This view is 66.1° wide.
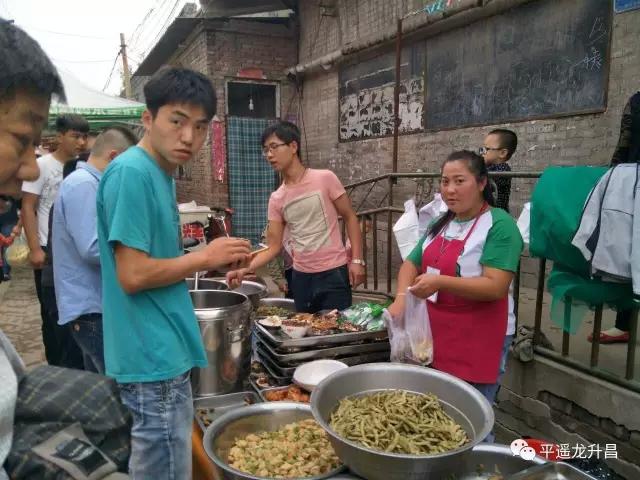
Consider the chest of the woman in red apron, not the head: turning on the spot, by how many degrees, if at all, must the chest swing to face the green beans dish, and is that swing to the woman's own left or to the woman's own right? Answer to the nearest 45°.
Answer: approximately 45° to the woman's own left

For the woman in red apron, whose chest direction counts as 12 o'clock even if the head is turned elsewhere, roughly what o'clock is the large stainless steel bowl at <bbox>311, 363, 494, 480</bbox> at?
The large stainless steel bowl is roughly at 11 o'clock from the woman in red apron.

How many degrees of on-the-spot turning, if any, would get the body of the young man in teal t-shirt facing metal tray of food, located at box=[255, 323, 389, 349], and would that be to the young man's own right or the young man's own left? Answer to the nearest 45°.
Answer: approximately 45° to the young man's own left

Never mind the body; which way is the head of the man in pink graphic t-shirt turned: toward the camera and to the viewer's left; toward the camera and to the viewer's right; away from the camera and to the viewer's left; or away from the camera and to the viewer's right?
toward the camera and to the viewer's left

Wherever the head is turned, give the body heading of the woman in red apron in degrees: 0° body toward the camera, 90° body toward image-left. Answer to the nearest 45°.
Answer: approximately 45°

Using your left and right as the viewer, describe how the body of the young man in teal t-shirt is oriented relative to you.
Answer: facing to the right of the viewer

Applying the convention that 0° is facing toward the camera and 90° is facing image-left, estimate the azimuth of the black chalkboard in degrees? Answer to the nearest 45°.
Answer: approximately 45°

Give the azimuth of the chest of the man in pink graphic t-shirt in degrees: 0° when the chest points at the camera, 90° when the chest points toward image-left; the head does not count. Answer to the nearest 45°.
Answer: approximately 45°

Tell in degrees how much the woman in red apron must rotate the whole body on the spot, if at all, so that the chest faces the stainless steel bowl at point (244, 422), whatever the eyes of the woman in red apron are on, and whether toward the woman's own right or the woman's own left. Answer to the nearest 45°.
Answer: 0° — they already face it

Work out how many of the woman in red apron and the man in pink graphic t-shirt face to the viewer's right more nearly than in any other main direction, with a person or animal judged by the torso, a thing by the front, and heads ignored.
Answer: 0

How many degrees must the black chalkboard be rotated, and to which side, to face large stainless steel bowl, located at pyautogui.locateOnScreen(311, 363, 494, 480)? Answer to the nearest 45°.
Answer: approximately 45° to its left

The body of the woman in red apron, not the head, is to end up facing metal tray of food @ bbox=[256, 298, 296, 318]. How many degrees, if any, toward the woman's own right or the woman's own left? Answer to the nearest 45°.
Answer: approximately 90° to the woman's own right

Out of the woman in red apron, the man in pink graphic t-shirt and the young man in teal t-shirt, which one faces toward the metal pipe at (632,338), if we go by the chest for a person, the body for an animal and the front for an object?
the young man in teal t-shirt

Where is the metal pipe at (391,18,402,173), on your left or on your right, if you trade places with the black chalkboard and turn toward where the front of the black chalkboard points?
on your right

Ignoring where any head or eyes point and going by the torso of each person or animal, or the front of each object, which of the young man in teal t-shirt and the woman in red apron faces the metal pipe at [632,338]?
the young man in teal t-shirt

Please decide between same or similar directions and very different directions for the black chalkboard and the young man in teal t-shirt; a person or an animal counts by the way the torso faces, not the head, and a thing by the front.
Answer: very different directions
